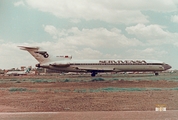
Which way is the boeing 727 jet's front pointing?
to the viewer's right
